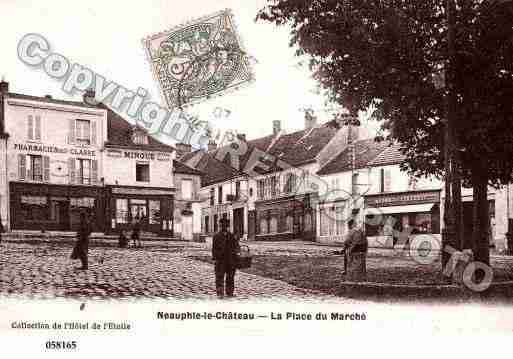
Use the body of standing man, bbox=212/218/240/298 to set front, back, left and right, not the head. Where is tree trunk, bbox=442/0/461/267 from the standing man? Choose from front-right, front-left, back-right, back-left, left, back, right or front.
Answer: left

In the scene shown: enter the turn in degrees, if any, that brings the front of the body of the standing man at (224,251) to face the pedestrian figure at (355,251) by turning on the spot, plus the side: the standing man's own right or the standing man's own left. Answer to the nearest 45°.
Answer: approximately 135° to the standing man's own left

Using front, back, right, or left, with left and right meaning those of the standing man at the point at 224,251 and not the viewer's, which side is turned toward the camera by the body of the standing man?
front

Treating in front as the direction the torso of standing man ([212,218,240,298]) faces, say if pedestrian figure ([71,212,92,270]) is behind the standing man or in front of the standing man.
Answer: behind
